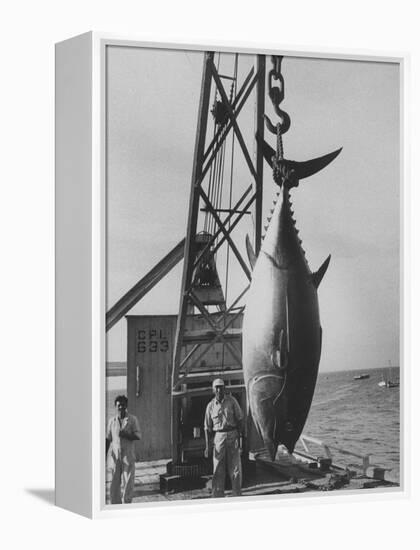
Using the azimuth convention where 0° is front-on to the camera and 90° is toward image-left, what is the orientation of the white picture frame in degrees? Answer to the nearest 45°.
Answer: approximately 315°
